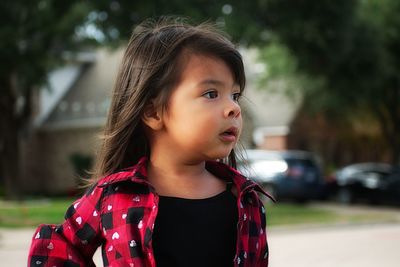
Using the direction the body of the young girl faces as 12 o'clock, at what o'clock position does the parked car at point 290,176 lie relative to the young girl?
The parked car is roughly at 8 o'clock from the young girl.

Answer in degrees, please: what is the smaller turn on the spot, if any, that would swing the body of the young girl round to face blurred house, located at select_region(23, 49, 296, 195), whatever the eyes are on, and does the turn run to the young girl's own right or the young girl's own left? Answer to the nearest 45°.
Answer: approximately 135° to the young girl's own left

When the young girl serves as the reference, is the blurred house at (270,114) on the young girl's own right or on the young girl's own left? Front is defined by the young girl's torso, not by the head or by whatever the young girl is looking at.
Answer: on the young girl's own left

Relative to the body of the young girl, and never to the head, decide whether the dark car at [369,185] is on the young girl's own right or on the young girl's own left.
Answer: on the young girl's own left

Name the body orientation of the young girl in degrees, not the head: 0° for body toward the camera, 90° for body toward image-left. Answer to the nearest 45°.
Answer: approximately 315°

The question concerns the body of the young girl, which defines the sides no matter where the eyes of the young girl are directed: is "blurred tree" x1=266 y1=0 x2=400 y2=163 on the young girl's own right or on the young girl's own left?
on the young girl's own left

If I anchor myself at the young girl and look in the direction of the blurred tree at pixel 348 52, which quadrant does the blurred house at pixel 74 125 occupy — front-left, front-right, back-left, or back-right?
front-left
